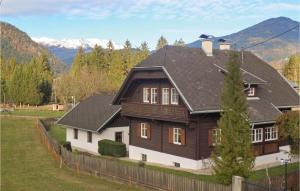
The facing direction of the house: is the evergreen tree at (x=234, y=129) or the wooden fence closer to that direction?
the wooden fence

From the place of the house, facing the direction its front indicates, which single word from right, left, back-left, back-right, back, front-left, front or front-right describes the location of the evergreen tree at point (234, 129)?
front-left

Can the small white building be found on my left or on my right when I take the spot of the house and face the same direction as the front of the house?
on my right

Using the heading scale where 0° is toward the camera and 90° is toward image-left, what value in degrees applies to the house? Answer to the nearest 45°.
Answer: approximately 45°
